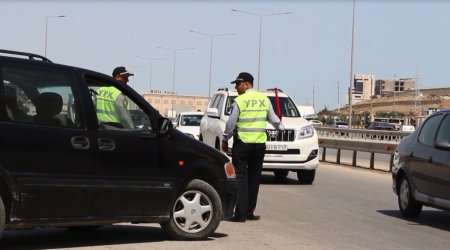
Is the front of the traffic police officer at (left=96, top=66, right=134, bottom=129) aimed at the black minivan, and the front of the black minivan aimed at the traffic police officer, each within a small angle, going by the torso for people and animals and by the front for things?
no

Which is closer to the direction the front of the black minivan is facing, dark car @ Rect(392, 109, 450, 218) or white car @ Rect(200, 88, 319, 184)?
the dark car

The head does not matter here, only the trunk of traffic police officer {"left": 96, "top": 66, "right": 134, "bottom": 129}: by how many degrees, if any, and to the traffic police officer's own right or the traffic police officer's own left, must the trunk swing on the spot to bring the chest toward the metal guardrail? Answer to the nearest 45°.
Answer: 0° — they already face it

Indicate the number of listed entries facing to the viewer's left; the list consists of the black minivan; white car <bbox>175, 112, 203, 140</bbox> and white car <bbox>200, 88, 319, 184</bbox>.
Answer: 0

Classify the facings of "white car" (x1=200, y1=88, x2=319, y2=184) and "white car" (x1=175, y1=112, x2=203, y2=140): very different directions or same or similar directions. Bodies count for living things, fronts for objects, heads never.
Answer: same or similar directions

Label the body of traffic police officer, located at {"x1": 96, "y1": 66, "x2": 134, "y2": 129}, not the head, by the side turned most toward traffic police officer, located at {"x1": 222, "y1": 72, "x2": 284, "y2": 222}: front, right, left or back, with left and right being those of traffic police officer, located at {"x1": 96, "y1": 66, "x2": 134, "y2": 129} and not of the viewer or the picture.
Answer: right

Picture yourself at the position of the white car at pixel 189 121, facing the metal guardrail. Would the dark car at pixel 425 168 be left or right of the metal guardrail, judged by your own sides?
right

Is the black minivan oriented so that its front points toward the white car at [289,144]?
no

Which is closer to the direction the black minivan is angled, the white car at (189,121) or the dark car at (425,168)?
the dark car

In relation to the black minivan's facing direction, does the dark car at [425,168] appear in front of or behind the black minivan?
in front

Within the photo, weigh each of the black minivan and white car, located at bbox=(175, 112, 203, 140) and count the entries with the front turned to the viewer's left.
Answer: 0

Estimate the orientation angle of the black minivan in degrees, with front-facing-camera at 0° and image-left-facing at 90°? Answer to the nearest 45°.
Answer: approximately 270°

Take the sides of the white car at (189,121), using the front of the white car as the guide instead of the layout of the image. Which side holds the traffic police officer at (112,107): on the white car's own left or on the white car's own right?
on the white car's own right

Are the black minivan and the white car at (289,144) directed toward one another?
no

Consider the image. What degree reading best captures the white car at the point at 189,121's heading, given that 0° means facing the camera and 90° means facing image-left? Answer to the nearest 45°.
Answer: approximately 315°

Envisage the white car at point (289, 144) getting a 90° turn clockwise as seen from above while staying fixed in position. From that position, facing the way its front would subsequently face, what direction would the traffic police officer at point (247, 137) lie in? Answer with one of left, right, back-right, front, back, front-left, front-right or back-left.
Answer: front-left

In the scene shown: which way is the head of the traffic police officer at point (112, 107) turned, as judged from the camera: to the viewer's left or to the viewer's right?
to the viewer's right

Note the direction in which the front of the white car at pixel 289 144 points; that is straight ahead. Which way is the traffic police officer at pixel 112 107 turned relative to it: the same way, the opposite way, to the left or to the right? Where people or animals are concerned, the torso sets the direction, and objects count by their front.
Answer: to the left
